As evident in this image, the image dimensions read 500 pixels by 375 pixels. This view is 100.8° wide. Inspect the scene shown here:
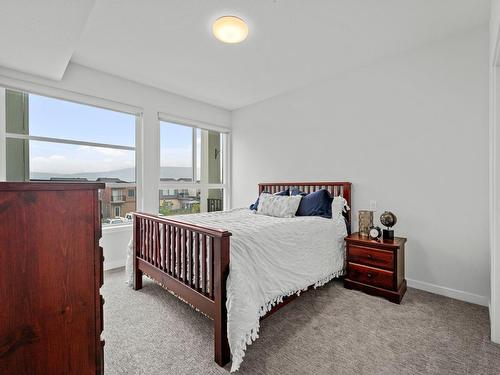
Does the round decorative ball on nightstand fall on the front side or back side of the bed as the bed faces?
on the back side

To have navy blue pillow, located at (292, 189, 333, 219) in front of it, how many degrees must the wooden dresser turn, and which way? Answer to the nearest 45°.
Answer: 0° — it already faces it

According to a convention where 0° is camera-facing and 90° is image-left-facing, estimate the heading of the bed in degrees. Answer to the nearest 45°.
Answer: approximately 45°

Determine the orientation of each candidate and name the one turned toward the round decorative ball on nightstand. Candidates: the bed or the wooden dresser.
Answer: the wooden dresser

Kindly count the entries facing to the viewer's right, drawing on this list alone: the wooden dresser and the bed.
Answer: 1

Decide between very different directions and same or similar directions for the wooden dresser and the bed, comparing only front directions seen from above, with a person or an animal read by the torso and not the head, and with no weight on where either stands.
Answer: very different directions

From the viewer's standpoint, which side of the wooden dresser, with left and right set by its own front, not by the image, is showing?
right

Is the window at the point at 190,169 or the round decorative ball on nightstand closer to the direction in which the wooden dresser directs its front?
the round decorative ball on nightstand
